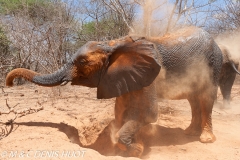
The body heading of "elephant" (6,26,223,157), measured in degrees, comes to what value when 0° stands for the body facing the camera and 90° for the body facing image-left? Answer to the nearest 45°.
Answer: approximately 90°
